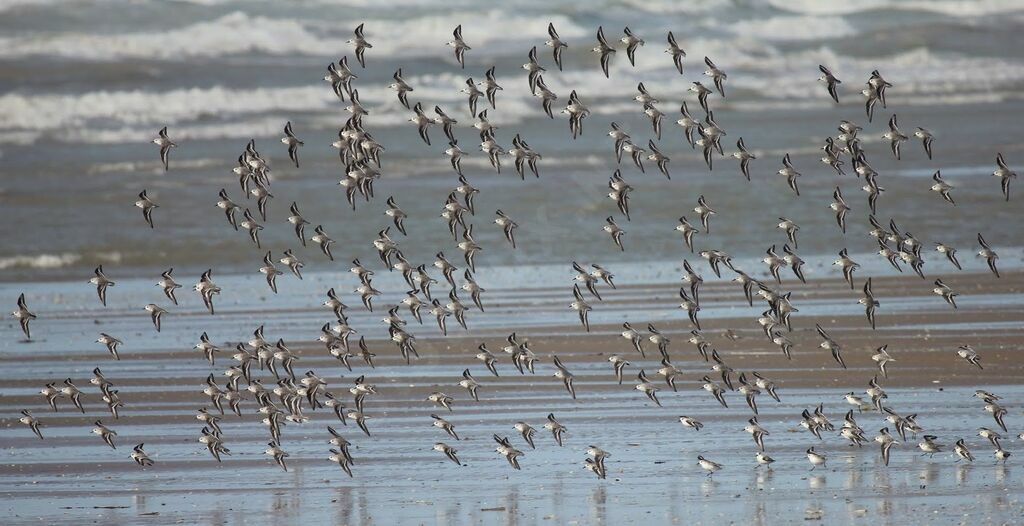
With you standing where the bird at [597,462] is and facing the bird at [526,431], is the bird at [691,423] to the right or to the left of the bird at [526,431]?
right

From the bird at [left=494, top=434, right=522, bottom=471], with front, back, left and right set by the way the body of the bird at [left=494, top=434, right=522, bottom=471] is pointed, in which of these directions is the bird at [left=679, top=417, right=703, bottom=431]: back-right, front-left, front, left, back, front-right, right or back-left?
back-right

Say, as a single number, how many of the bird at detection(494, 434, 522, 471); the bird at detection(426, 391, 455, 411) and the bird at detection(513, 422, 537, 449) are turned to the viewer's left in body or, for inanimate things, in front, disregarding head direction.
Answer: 3

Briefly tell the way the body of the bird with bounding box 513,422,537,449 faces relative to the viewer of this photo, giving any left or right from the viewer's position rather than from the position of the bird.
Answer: facing to the left of the viewer

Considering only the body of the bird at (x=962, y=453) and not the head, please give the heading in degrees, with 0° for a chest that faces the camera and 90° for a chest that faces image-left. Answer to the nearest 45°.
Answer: approximately 90°

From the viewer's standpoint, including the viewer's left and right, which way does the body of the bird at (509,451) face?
facing to the left of the viewer

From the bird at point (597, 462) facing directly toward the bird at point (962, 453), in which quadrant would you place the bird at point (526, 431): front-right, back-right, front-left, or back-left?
back-left

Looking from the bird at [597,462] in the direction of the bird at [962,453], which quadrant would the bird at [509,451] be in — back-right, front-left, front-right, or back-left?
back-left

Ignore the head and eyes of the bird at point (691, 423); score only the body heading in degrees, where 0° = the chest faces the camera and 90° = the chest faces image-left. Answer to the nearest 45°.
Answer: approximately 90°

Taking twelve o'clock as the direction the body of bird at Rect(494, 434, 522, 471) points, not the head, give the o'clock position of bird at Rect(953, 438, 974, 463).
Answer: bird at Rect(953, 438, 974, 463) is roughly at 6 o'clock from bird at Rect(494, 434, 522, 471).

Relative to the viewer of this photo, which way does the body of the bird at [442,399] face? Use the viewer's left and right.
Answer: facing to the left of the viewer

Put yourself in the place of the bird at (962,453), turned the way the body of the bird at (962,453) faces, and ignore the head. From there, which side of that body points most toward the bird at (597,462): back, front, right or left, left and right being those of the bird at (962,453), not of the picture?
front
